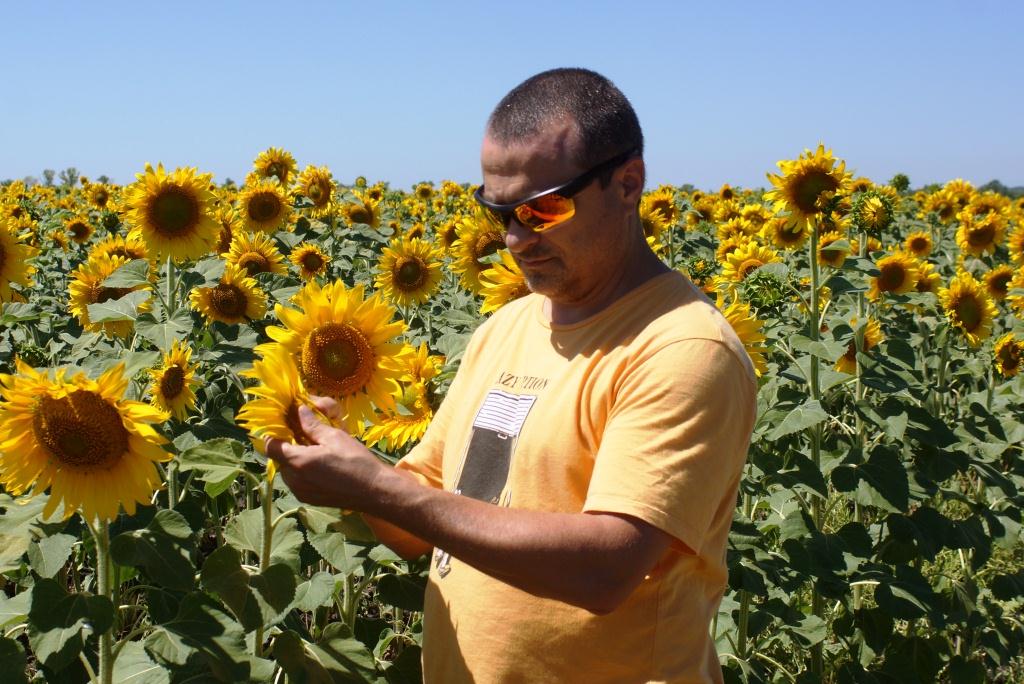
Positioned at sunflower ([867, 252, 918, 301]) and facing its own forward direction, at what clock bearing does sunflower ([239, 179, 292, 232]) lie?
sunflower ([239, 179, 292, 232]) is roughly at 3 o'clock from sunflower ([867, 252, 918, 301]).

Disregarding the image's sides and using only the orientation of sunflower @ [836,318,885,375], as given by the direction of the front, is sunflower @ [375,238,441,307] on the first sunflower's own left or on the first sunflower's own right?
on the first sunflower's own right

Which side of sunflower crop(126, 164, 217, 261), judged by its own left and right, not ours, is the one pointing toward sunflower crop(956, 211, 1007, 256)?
left

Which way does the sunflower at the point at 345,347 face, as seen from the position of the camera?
facing the viewer

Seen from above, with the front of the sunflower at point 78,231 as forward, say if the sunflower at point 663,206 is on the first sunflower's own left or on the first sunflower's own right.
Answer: on the first sunflower's own left

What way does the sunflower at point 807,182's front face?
toward the camera

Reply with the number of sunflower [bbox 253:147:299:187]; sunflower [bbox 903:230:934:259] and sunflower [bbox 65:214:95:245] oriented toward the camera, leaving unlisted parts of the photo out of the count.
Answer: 3

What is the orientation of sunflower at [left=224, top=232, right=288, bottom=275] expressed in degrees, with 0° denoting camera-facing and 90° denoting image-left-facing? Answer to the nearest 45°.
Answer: approximately 0°

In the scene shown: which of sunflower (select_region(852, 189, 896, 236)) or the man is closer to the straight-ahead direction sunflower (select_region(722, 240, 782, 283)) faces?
the man

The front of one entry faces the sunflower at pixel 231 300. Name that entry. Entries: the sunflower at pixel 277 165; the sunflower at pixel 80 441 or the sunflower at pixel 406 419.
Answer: the sunflower at pixel 277 165

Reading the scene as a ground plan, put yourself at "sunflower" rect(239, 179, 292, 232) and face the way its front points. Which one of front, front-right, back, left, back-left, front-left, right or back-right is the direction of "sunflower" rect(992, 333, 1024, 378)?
front-left

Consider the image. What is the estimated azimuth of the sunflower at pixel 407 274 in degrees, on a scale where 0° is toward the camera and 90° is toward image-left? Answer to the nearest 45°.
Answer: approximately 0°
